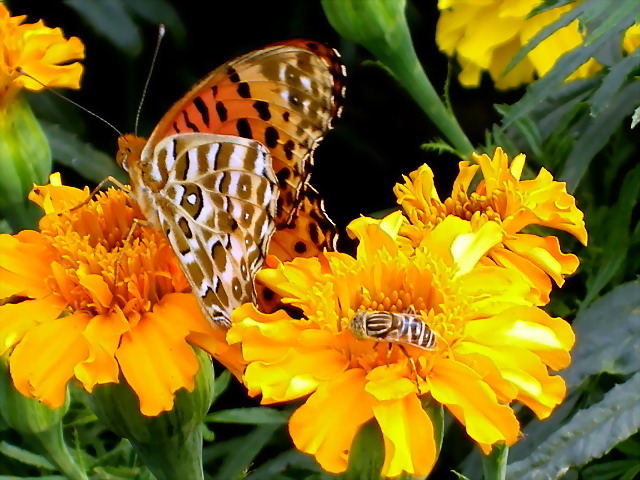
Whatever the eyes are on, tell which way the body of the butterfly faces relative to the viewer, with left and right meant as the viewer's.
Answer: facing to the left of the viewer

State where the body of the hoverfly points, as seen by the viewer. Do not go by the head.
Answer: to the viewer's left

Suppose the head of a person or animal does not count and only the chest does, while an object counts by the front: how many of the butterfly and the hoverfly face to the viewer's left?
2
